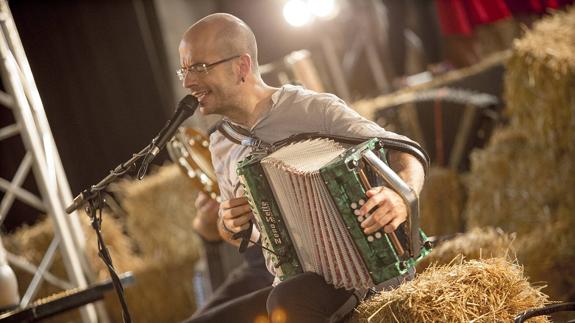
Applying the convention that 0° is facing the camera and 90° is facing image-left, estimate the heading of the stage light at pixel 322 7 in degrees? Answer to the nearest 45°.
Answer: approximately 0°

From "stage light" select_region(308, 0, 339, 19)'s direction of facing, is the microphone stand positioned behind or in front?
in front

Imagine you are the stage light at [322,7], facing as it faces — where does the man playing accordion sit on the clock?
The man playing accordion is roughly at 12 o'clock from the stage light.

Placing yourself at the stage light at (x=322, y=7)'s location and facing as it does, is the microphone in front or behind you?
in front

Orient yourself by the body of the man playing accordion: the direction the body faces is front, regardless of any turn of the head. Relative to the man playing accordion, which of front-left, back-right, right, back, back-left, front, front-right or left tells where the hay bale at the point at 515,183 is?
back

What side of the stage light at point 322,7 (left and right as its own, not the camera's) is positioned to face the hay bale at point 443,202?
front

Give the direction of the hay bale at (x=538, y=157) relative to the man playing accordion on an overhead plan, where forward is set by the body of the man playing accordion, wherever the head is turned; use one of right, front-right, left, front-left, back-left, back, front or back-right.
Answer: back

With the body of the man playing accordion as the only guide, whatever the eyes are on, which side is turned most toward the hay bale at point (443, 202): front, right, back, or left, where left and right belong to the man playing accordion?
back

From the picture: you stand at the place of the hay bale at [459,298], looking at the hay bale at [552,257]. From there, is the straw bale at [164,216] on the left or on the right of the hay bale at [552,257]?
left

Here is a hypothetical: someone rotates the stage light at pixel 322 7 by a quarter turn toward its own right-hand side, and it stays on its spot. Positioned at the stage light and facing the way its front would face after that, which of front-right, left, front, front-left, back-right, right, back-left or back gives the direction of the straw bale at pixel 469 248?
left
